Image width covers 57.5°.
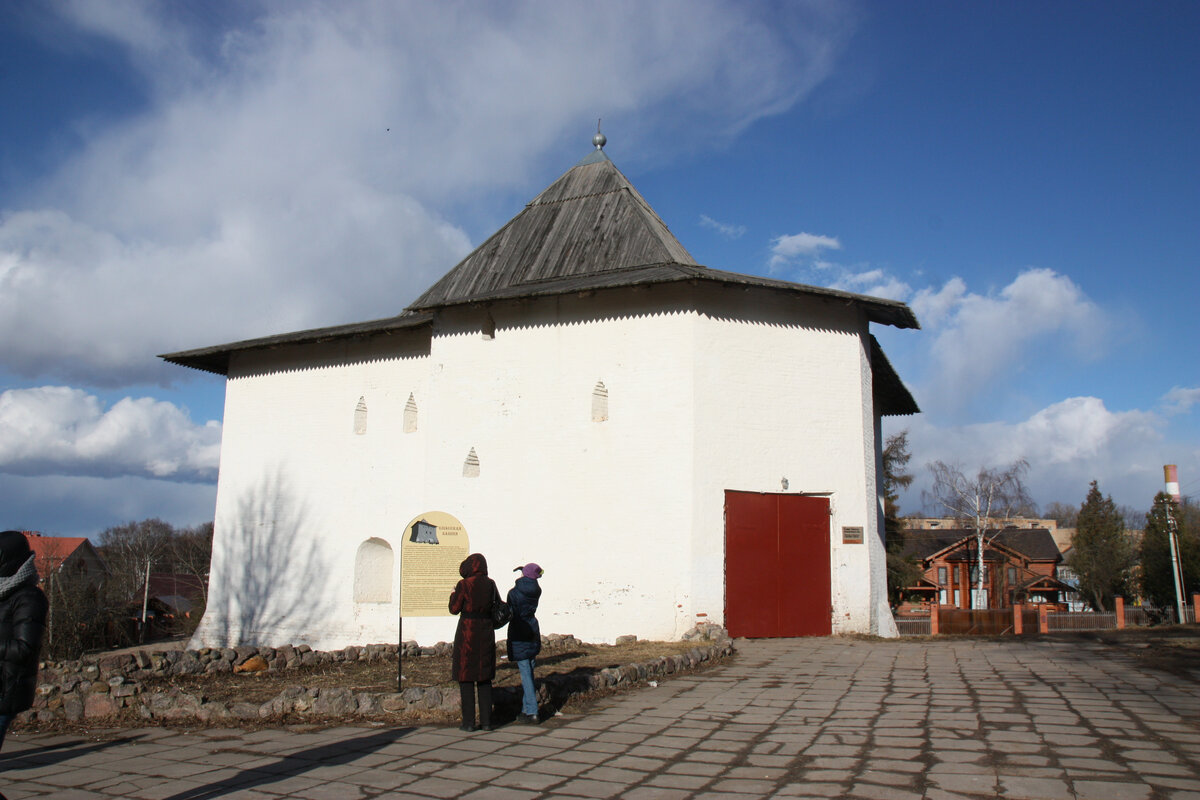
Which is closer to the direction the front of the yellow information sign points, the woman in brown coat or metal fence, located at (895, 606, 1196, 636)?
the woman in brown coat

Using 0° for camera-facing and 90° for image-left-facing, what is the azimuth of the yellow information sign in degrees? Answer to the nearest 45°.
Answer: approximately 0°

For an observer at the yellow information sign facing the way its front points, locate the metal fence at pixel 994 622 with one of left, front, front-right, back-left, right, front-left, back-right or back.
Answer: back-left

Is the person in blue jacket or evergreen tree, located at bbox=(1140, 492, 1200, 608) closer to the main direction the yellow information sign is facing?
the person in blue jacket

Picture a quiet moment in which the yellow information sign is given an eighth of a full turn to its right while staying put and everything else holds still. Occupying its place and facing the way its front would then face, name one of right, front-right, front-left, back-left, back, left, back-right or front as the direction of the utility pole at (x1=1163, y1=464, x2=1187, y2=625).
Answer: back

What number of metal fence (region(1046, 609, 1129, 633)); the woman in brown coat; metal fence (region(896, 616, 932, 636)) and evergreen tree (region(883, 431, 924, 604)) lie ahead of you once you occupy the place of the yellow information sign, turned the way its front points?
1

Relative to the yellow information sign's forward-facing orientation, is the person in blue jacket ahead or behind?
ahead

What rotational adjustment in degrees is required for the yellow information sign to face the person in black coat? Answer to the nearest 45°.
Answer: approximately 45° to its right

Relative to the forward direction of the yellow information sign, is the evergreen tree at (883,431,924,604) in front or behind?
behind

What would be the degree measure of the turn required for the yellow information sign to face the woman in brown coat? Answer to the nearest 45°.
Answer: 0° — it already faces them
